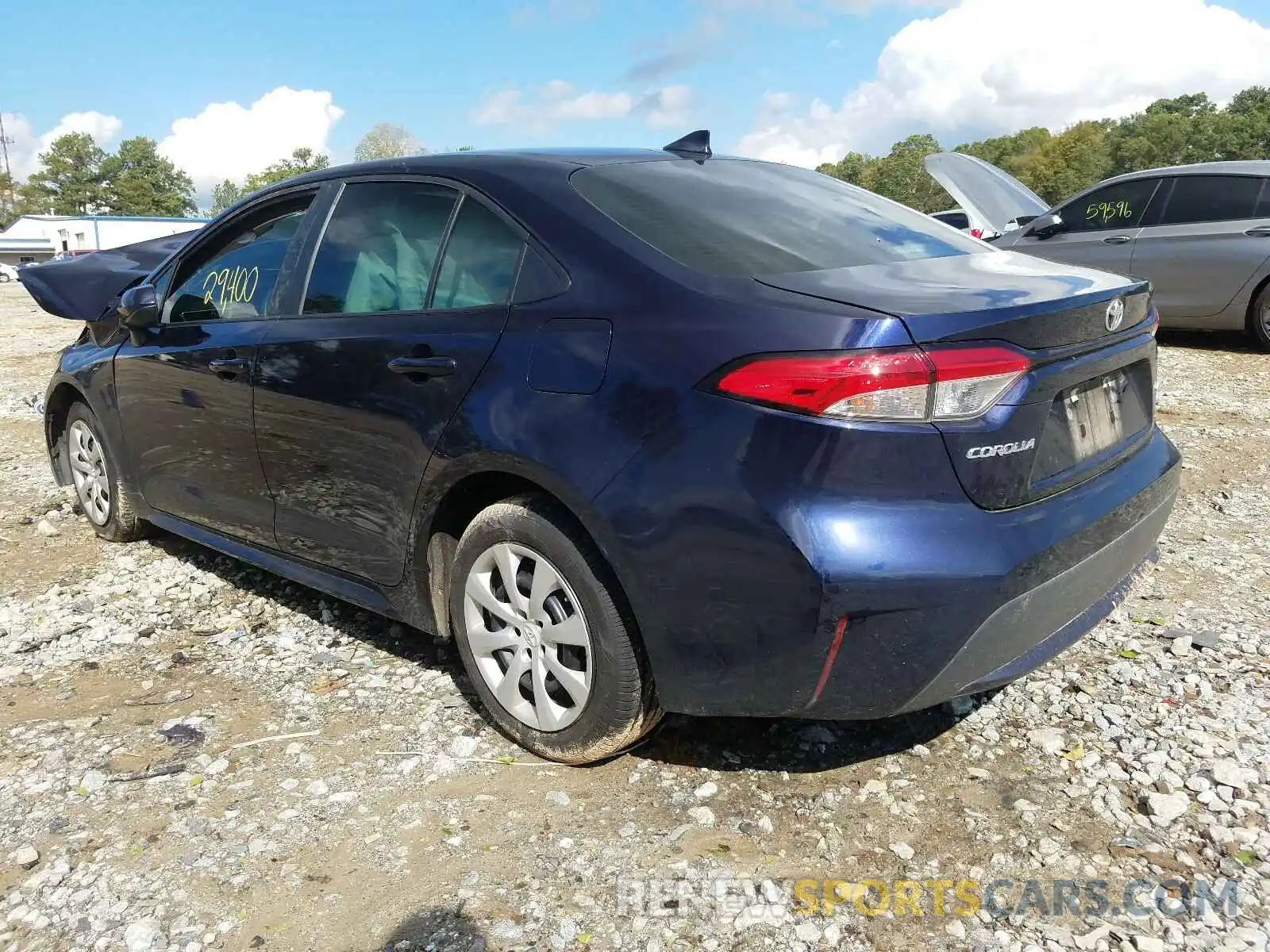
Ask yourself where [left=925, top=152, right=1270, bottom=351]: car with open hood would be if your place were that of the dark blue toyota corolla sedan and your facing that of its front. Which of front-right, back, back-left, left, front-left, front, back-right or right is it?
right

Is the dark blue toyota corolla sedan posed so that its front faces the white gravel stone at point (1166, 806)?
no

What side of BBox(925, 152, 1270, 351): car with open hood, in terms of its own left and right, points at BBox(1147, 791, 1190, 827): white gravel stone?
left

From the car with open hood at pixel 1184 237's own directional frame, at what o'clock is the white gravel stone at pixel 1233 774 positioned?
The white gravel stone is roughly at 9 o'clock from the car with open hood.

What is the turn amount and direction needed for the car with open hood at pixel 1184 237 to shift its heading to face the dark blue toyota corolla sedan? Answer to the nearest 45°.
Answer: approximately 90° to its left

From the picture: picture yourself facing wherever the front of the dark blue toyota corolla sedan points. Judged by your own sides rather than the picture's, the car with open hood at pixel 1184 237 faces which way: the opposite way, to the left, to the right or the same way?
the same way

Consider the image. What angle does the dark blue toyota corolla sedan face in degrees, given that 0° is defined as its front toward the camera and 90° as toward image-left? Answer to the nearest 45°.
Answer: approximately 135°

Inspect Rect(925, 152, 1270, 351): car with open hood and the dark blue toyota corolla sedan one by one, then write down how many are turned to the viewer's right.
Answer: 0

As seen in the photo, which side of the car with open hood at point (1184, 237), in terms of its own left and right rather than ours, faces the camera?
left

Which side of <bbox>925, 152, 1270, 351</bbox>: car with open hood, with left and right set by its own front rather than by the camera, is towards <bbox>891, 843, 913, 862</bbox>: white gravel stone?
left
